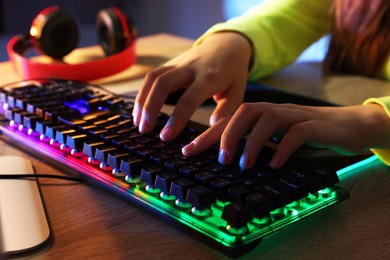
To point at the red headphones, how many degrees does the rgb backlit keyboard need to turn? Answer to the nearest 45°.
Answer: approximately 45° to its left

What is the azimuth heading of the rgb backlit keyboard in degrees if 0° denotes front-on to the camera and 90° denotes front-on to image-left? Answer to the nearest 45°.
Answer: approximately 225°
